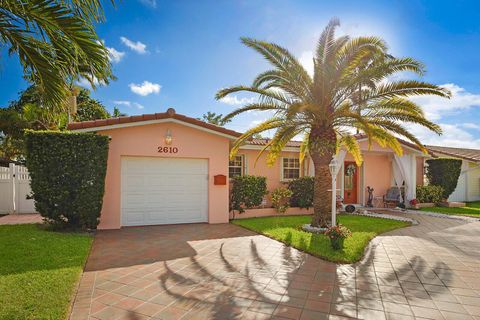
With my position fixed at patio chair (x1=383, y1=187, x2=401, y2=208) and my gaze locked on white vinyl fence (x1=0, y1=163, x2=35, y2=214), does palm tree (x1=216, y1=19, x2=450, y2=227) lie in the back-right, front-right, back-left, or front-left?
front-left

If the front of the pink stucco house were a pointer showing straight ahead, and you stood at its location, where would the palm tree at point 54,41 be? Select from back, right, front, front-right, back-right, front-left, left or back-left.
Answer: front

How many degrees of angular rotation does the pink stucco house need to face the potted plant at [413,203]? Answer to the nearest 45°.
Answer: approximately 135° to its left

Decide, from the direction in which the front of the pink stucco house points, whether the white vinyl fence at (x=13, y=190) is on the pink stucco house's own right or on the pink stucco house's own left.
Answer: on the pink stucco house's own right

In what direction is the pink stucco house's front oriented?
toward the camera

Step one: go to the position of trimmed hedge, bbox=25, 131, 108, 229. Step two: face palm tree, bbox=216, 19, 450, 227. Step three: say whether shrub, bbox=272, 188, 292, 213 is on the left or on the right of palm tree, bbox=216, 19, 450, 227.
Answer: left

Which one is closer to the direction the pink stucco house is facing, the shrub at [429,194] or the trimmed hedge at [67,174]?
the trimmed hedge

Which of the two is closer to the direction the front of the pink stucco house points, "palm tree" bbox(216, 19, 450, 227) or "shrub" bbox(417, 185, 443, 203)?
the palm tree
